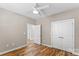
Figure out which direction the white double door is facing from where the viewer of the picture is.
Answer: facing the viewer and to the left of the viewer
